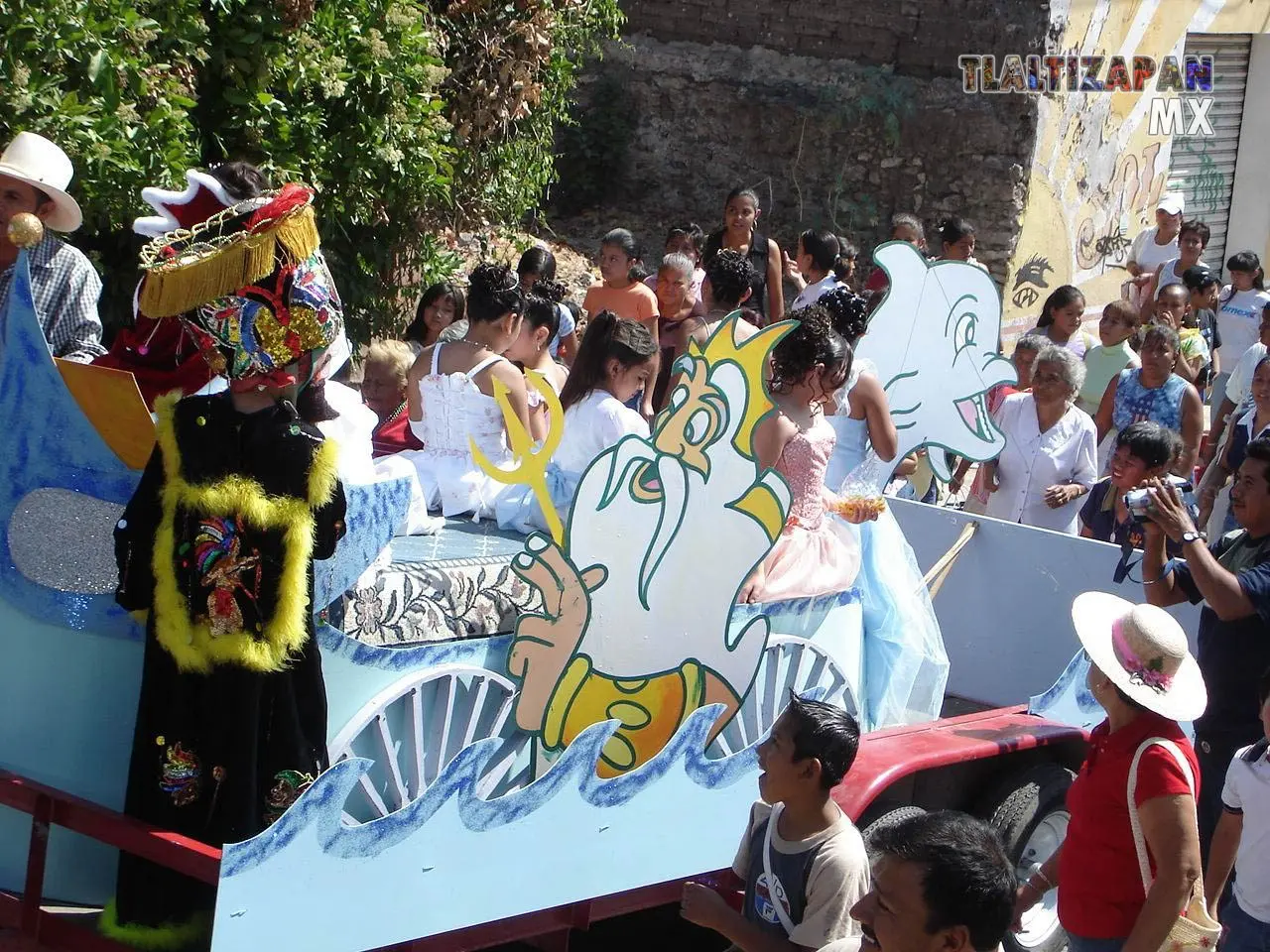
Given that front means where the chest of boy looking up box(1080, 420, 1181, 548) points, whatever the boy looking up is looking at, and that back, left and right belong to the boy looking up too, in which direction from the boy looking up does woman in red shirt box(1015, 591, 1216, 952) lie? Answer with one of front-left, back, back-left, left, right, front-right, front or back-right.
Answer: front-left

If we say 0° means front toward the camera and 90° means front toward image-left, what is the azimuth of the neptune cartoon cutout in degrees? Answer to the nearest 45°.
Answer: approximately 0°

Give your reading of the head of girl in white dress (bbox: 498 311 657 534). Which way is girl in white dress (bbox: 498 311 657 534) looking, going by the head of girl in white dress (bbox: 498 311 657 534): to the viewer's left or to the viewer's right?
to the viewer's right

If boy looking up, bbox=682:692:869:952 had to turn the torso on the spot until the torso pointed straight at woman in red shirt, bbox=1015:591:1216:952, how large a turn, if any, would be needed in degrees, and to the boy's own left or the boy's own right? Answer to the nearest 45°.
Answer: approximately 135° to the boy's own left

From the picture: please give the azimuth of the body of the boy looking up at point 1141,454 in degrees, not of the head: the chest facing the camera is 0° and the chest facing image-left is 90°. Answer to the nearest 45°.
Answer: approximately 45°

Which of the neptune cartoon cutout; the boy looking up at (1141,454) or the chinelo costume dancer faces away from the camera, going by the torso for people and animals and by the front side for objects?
the chinelo costume dancer
